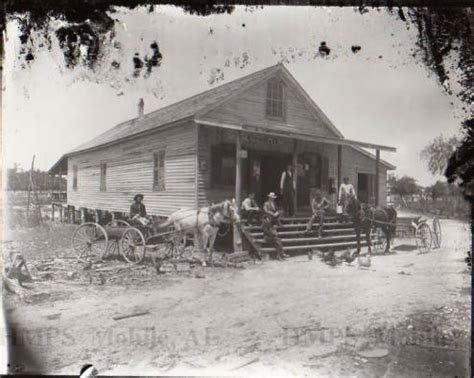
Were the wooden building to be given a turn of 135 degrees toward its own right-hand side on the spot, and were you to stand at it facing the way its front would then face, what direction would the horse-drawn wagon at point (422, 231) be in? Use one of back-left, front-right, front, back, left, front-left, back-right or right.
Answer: back

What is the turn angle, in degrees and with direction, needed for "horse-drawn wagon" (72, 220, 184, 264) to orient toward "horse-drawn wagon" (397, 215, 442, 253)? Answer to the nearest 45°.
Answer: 0° — it already faces it

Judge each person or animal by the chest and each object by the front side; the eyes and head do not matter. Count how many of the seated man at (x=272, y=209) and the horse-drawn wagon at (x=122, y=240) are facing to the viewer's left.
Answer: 0

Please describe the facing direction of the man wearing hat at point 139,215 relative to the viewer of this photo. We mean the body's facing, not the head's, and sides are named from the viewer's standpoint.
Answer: facing the viewer and to the right of the viewer

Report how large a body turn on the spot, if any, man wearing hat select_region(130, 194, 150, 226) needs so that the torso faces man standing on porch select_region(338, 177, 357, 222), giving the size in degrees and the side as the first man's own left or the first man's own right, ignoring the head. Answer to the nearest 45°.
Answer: approximately 45° to the first man's own left

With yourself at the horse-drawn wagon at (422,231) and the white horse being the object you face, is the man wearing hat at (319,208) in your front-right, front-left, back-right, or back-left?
front-right

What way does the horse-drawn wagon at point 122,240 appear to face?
to the viewer's right

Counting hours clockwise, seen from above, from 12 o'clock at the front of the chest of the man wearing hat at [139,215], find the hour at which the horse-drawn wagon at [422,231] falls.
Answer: The horse-drawn wagon is roughly at 11 o'clock from the man wearing hat.

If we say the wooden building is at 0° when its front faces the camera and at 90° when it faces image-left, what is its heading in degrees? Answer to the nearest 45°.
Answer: approximately 315°

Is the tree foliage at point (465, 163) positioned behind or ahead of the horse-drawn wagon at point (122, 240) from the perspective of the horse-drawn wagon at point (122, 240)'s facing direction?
ahead
